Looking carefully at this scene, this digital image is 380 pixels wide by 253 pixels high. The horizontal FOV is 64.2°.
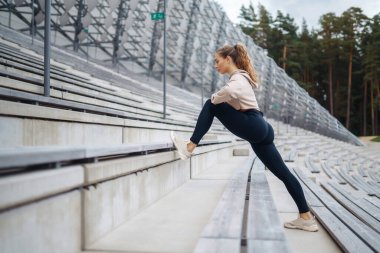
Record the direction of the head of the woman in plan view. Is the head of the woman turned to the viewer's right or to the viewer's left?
to the viewer's left

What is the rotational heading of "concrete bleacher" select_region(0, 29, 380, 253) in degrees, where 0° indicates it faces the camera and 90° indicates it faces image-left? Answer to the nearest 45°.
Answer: approximately 270°

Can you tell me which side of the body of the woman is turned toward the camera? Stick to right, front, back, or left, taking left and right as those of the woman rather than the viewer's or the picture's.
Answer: left
